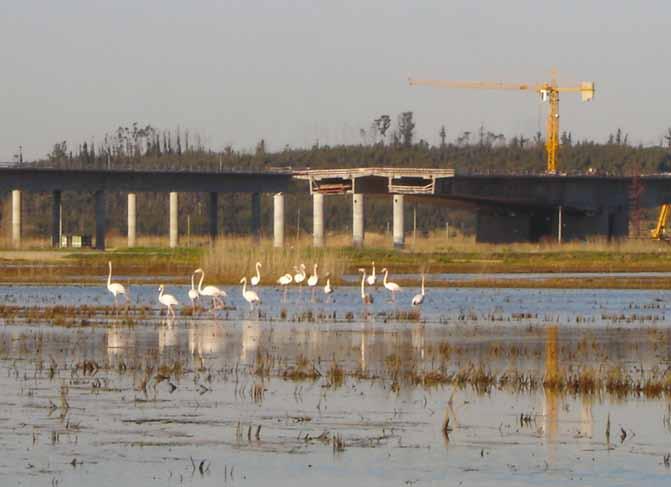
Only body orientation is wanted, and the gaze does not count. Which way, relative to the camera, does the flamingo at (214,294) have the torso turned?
to the viewer's left
